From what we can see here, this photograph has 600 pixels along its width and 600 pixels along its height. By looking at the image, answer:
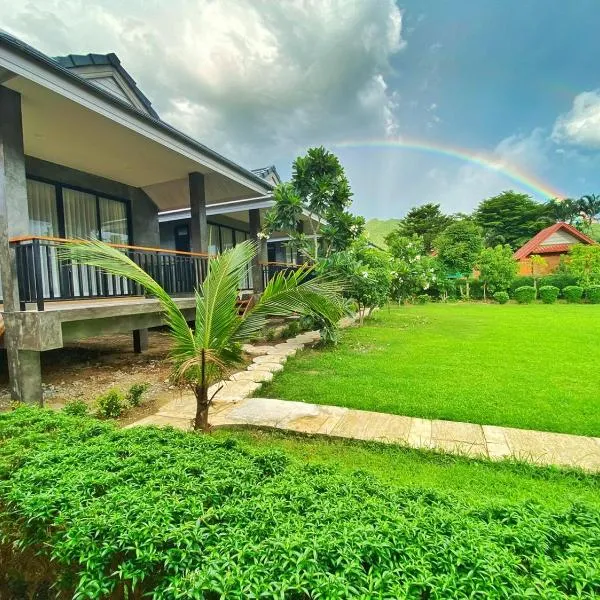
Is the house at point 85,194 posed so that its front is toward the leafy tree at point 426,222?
no

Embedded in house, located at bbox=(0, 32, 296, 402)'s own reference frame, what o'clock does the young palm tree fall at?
The young palm tree is roughly at 1 o'clock from the house.

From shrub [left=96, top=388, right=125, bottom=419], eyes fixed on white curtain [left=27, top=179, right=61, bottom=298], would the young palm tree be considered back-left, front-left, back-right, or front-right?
back-right

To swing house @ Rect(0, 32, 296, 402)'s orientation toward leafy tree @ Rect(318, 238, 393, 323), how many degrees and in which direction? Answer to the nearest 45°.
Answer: approximately 45° to its left

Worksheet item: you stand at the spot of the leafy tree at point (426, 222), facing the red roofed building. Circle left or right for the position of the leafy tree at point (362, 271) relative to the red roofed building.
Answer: right

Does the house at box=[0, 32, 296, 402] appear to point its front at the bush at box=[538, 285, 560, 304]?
no

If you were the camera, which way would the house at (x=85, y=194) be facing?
facing the viewer and to the right of the viewer

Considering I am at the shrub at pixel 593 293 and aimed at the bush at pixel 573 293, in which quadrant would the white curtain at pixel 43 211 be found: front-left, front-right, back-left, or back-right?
front-left

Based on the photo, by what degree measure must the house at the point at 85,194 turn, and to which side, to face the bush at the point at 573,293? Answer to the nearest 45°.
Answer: approximately 45° to its left

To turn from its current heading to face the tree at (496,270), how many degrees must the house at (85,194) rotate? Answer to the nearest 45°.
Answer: approximately 45° to its left

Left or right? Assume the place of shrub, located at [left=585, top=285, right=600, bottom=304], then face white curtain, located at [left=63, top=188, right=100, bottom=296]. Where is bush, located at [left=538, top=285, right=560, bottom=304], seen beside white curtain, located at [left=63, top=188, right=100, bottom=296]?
right

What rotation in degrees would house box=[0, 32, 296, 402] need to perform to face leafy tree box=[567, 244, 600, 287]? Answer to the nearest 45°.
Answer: approximately 45° to its left

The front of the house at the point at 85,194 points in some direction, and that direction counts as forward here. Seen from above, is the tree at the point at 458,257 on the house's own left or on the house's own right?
on the house's own left

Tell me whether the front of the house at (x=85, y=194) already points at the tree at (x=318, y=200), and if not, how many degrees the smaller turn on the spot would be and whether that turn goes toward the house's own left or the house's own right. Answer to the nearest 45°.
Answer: approximately 45° to the house's own left
